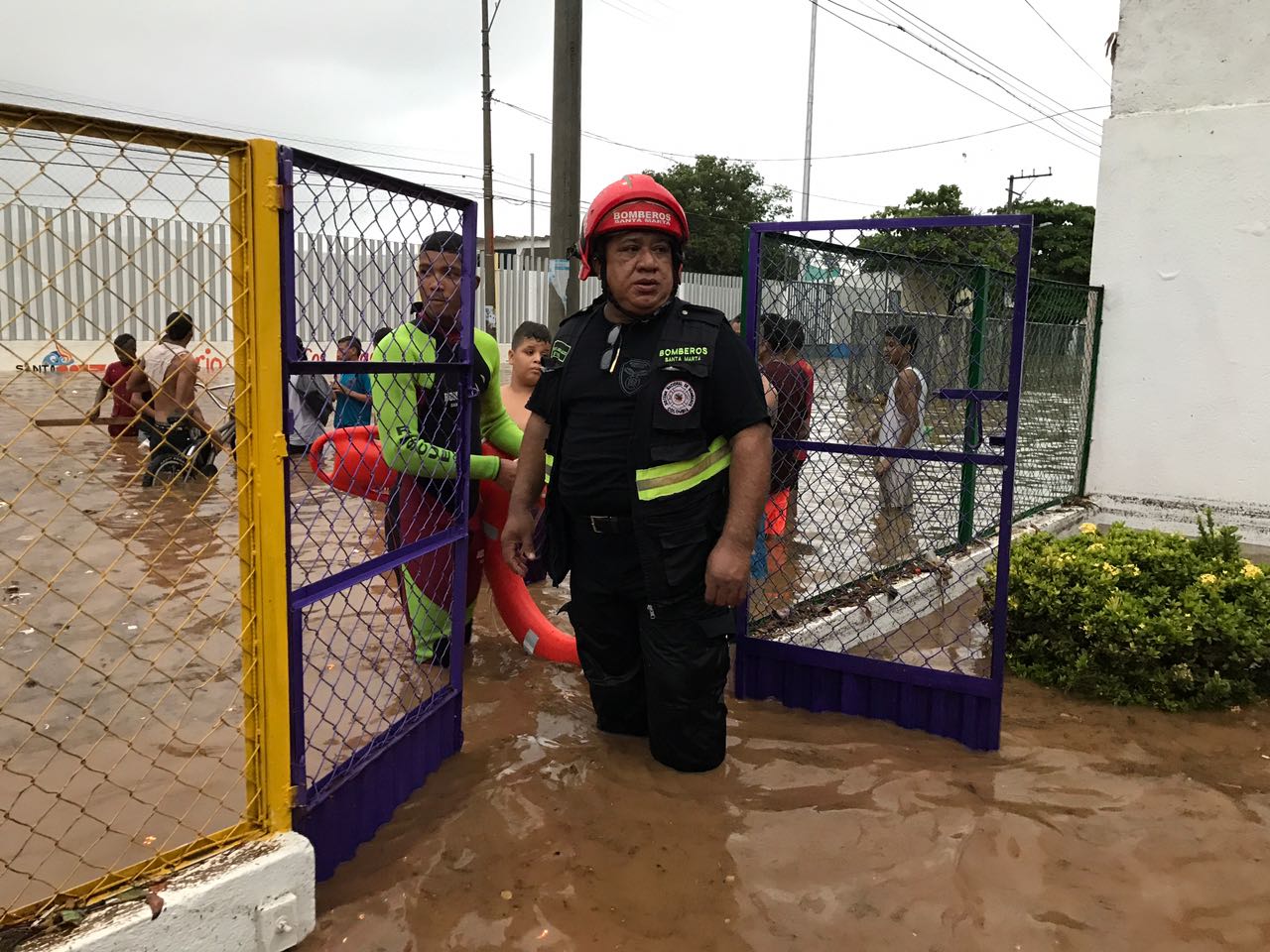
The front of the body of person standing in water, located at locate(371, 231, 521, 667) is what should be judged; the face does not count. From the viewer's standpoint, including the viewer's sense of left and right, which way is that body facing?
facing the viewer and to the right of the viewer

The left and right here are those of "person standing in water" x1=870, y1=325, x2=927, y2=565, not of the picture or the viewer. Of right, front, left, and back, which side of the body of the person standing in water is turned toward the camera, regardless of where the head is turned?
left

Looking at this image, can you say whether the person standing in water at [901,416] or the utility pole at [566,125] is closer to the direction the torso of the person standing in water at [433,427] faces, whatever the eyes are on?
the person standing in water

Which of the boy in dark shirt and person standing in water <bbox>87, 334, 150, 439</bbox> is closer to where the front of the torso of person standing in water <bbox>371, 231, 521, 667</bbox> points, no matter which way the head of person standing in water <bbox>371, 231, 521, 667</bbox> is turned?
the boy in dark shirt

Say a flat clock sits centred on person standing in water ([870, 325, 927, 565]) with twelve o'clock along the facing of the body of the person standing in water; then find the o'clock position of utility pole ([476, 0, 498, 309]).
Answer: The utility pole is roughly at 2 o'clock from the person standing in water.

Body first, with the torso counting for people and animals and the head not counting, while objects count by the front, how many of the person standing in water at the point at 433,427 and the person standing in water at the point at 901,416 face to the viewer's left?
1

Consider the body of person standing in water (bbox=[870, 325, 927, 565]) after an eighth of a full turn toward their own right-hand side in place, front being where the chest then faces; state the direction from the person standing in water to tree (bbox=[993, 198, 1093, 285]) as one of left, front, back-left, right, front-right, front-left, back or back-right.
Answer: front-right

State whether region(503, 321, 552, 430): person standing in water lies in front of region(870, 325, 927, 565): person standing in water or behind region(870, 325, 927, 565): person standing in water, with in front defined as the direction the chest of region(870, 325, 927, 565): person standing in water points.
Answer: in front

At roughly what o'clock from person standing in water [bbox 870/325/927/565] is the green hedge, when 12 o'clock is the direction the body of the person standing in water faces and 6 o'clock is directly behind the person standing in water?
The green hedge is roughly at 7 o'clock from the person standing in water.

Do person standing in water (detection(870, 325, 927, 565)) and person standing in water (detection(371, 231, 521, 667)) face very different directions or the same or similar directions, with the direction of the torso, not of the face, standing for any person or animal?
very different directions

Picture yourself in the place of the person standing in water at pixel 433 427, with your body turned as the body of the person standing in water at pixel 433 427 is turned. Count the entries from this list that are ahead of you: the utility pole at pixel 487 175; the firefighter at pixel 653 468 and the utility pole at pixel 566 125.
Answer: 1
